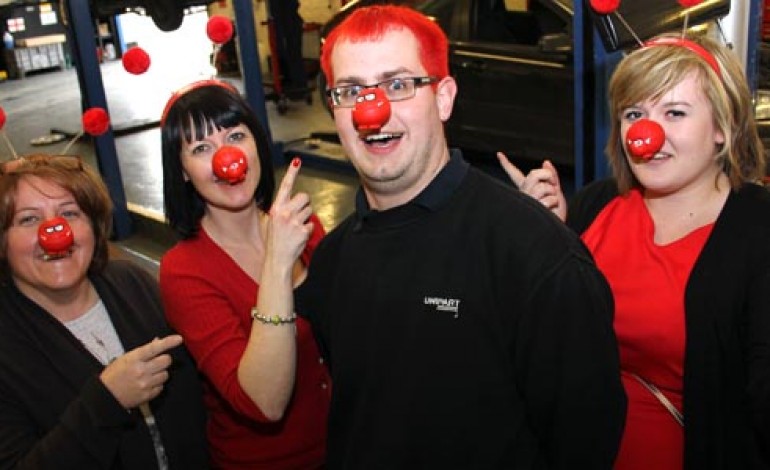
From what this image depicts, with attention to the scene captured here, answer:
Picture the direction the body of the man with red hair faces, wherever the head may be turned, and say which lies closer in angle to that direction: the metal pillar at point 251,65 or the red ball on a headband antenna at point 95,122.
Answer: the red ball on a headband antenna

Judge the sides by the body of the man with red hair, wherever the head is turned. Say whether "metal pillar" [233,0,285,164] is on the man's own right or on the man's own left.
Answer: on the man's own right

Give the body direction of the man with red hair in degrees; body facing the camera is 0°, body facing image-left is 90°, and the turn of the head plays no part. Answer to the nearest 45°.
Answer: approximately 45°

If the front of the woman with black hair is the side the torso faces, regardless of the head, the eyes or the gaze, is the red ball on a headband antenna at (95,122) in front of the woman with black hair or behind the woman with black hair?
behind

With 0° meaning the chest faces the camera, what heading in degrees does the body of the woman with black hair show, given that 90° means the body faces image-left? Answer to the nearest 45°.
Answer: approximately 315°
